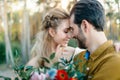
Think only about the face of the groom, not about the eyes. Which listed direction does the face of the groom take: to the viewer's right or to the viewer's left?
to the viewer's left

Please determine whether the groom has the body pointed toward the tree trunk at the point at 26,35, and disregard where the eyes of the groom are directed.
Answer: no

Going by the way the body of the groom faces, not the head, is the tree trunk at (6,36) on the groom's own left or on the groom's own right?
on the groom's own right

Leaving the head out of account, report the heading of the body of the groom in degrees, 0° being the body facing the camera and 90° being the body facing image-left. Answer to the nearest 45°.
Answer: approximately 90°
